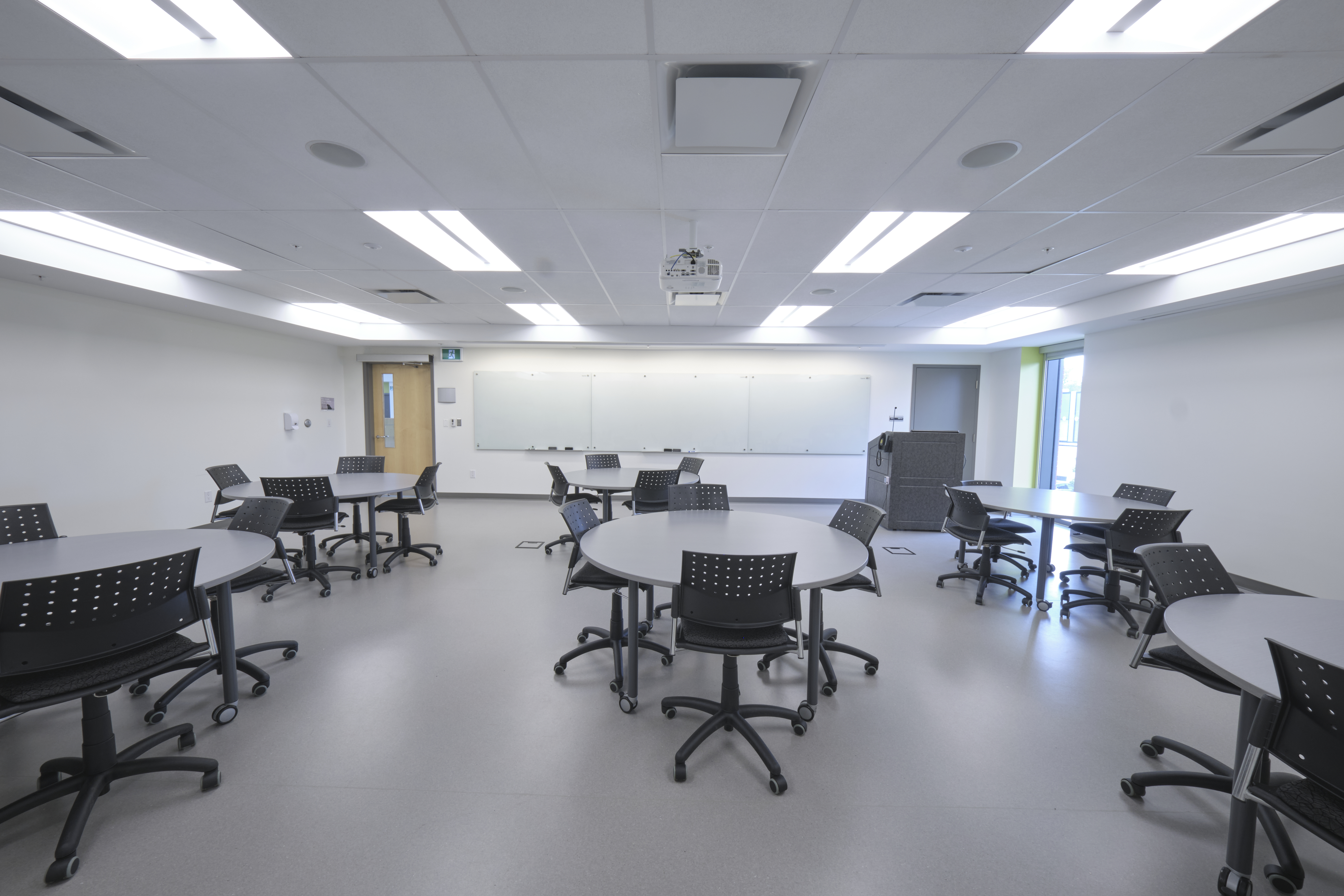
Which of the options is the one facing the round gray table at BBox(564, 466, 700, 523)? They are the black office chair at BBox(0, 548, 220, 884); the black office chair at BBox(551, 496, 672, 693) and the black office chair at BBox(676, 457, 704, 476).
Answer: the black office chair at BBox(676, 457, 704, 476)

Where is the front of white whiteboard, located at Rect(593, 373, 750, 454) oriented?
toward the camera

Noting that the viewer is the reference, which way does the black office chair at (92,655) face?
facing away from the viewer and to the left of the viewer

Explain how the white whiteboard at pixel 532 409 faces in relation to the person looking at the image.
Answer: facing the viewer

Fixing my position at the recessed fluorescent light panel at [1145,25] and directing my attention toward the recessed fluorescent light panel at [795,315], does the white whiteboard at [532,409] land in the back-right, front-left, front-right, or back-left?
front-left

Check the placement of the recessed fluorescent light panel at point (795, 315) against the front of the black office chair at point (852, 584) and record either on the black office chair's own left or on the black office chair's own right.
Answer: on the black office chair's own right

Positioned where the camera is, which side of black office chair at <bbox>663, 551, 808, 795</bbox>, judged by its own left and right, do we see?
back

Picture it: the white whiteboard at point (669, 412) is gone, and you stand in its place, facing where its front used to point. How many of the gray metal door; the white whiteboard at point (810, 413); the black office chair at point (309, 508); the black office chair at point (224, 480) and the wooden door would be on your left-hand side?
2

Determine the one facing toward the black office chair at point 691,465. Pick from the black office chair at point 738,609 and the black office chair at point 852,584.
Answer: the black office chair at point 738,609

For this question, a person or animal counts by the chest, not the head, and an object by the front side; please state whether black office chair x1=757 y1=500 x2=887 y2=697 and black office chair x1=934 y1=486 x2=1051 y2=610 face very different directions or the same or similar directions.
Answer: very different directions

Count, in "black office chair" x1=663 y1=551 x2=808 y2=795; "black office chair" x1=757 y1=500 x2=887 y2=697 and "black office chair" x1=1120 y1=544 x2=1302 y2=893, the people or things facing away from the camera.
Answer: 1

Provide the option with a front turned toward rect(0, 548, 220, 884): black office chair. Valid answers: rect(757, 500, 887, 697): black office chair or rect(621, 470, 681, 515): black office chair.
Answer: rect(757, 500, 887, 697): black office chair

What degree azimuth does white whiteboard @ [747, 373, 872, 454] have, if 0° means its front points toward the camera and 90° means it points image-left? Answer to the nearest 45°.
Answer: approximately 0°

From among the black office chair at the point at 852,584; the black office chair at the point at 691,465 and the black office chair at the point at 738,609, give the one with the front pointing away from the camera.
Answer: the black office chair at the point at 738,609

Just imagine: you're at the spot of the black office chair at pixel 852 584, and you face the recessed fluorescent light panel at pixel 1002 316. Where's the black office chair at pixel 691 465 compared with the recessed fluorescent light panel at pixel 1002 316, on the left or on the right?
left

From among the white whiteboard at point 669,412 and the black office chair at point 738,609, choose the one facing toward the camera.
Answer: the white whiteboard

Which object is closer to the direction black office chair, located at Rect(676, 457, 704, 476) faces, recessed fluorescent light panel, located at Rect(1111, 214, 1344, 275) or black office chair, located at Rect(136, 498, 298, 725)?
the black office chair
